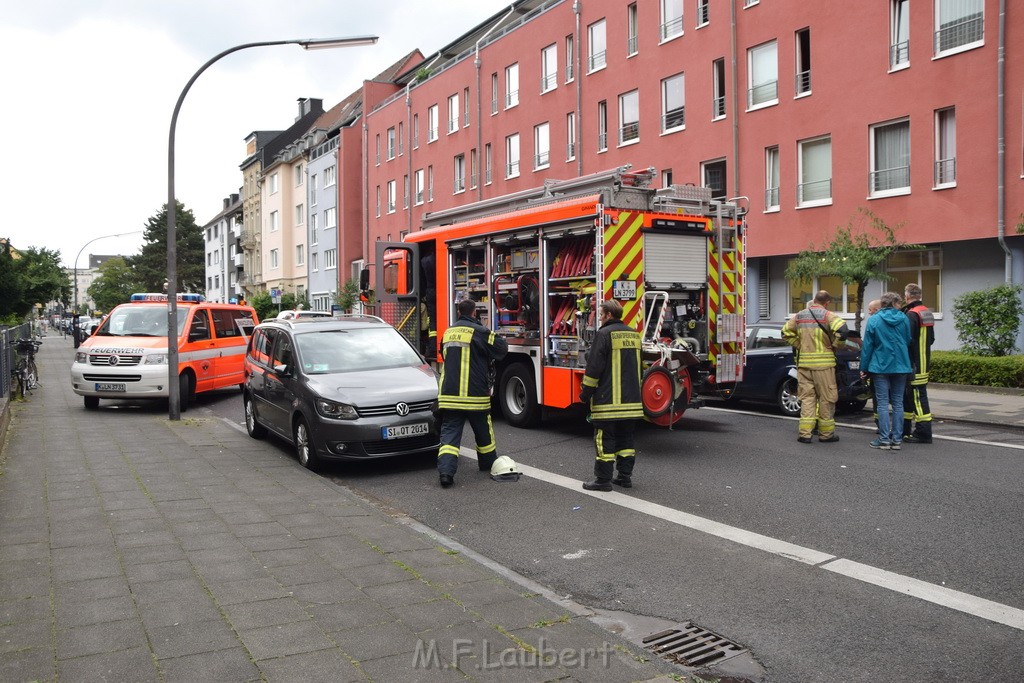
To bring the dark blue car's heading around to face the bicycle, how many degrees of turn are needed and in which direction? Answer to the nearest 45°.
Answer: approximately 45° to its left

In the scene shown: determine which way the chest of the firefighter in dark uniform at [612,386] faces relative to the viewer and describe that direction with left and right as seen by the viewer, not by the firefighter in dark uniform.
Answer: facing away from the viewer and to the left of the viewer

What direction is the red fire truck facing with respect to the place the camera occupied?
facing away from the viewer and to the left of the viewer

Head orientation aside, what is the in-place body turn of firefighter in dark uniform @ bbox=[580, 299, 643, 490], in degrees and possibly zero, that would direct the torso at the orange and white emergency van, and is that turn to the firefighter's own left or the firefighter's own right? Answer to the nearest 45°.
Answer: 0° — they already face it

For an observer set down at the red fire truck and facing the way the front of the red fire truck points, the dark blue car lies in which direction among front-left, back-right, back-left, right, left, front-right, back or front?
right

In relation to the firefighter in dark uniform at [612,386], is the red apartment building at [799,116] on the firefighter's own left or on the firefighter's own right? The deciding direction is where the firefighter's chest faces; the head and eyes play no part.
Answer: on the firefighter's own right

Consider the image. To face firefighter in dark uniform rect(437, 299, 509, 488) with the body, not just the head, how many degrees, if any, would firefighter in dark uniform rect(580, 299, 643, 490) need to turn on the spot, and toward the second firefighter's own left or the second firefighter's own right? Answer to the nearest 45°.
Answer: approximately 45° to the second firefighter's own left

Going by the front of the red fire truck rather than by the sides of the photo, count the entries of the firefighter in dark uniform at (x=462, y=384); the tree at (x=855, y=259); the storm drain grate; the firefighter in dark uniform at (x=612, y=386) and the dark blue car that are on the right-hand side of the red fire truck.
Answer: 2

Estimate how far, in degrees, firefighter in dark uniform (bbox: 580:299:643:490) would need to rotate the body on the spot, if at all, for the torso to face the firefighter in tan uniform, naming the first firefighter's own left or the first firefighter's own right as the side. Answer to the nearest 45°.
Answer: approximately 90° to the first firefighter's own right

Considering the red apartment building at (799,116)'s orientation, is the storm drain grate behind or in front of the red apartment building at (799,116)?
in front

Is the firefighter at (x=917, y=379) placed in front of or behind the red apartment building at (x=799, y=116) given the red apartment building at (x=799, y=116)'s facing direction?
in front

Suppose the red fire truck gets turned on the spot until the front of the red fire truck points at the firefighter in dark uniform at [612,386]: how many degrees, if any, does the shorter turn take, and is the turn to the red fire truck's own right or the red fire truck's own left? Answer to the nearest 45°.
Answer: approximately 135° to the red fire truck's own left

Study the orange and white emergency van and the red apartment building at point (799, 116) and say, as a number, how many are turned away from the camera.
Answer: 0
